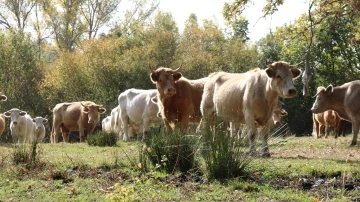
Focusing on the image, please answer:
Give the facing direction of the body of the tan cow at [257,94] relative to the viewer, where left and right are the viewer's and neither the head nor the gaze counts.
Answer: facing the viewer and to the right of the viewer

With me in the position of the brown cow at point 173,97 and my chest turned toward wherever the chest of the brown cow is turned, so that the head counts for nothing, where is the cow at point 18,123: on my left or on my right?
on my right

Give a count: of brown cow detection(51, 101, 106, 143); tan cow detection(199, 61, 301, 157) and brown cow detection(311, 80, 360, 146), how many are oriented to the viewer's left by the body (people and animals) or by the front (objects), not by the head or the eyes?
1

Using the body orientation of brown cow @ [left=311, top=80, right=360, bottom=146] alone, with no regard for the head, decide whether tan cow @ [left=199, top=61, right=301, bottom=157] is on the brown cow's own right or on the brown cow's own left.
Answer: on the brown cow's own left

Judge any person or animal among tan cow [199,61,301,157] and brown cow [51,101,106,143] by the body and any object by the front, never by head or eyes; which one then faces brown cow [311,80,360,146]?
brown cow [51,101,106,143]

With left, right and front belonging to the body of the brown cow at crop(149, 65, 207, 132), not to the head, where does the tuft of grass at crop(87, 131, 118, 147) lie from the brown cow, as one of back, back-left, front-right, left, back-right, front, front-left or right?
right

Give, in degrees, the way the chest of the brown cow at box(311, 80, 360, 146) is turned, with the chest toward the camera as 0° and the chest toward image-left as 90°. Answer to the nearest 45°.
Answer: approximately 90°

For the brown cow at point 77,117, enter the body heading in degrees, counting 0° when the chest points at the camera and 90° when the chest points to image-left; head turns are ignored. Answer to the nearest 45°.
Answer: approximately 315°

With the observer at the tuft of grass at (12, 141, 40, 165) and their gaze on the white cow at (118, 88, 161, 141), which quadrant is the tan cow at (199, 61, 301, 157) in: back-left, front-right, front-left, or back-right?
front-right
